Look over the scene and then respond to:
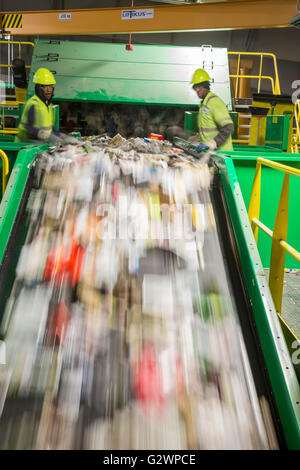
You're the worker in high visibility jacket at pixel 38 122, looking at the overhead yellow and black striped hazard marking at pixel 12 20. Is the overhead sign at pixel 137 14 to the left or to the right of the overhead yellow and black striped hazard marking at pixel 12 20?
right

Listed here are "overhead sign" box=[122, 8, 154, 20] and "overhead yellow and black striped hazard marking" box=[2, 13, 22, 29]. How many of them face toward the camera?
2

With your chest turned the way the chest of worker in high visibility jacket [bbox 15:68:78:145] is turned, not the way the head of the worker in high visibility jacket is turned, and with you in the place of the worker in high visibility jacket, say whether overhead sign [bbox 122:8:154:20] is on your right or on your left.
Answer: on your left

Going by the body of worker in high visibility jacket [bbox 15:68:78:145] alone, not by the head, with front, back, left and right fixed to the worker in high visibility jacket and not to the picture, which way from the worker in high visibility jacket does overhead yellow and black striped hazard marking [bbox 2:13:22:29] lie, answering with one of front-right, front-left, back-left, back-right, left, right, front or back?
back-left

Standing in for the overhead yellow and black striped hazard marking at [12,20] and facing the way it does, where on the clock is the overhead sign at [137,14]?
the overhead sign at [137,14] is roughly at 10 o'clock from the overhead yellow and black striped hazard marking at [12,20].

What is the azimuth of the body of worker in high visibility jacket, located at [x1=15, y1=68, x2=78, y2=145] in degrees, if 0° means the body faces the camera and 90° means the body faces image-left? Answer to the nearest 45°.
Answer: approximately 315°

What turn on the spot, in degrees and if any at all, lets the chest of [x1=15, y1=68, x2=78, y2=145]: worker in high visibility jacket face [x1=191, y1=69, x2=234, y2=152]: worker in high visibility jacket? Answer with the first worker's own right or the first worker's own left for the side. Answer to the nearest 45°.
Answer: approximately 45° to the first worker's own left

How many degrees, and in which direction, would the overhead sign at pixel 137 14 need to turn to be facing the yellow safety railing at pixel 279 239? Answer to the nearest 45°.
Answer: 0° — it already faces it

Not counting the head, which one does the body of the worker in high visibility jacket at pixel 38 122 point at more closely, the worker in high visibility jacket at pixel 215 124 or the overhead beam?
the worker in high visibility jacket

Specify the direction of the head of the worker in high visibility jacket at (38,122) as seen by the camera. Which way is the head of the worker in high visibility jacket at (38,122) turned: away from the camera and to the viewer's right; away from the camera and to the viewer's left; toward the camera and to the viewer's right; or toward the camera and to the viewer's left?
toward the camera and to the viewer's right
